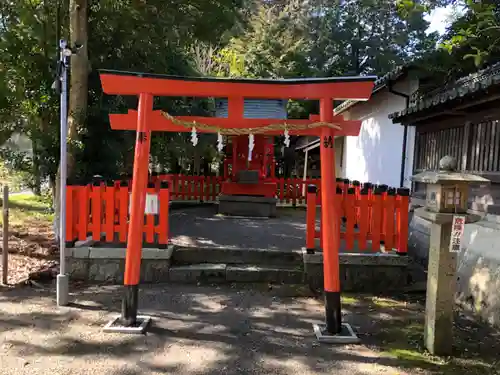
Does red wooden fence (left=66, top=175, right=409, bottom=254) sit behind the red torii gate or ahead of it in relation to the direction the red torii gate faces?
behind

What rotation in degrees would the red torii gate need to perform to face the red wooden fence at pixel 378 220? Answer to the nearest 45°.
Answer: approximately 135° to its left

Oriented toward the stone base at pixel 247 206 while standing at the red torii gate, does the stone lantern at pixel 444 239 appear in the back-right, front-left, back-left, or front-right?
back-right

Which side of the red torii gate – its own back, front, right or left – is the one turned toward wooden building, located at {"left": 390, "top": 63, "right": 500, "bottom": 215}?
left

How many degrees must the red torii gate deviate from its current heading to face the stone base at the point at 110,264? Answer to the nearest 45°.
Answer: approximately 135° to its right

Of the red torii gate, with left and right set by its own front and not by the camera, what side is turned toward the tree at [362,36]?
back

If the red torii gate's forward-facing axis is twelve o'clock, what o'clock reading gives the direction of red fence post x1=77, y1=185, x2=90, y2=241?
The red fence post is roughly at 4 o'clock from the red torii gate.

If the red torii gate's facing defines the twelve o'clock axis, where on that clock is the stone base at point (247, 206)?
The stone base is roughly at 6 o'clock from the red torii gate.

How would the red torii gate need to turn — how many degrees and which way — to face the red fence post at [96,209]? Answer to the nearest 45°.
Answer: approximately 135° to its right

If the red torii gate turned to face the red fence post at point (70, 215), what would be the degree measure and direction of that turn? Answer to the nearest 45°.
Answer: approximately 135° to its right

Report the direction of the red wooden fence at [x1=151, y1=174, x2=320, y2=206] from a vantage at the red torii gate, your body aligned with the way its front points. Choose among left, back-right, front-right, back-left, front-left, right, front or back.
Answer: back

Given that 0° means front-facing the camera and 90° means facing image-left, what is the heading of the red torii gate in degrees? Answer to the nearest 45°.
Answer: approximately 0°
